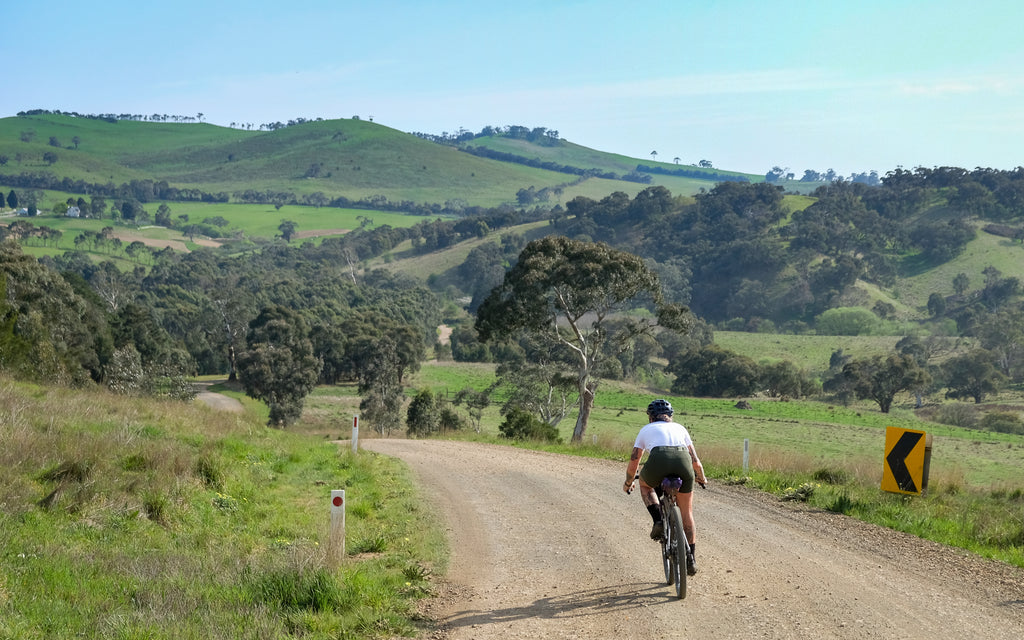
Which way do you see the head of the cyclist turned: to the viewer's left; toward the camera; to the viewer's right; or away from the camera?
away from the camera

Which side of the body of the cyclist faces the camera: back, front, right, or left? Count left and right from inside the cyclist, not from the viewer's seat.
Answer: back

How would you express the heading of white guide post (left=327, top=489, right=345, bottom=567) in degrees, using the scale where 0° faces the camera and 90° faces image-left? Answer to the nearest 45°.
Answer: approximately 0°

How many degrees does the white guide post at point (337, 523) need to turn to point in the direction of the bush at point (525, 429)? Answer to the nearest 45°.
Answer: approximately 180°

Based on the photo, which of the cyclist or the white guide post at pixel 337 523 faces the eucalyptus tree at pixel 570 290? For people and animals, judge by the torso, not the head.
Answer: the cyclist

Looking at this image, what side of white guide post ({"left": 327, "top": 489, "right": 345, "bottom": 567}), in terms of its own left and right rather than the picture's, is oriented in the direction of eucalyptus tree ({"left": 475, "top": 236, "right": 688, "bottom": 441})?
back

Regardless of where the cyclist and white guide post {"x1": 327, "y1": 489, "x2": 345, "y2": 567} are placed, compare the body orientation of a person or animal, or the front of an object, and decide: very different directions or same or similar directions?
very different directions

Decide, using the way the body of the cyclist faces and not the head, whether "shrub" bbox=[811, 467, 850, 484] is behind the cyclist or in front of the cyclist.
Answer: in front

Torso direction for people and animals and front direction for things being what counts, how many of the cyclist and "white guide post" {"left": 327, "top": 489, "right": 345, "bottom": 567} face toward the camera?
1

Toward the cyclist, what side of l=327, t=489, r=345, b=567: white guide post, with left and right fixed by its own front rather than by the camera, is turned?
left

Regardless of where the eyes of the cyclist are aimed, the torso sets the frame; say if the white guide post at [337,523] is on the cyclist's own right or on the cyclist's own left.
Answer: on the cyclist's own left
